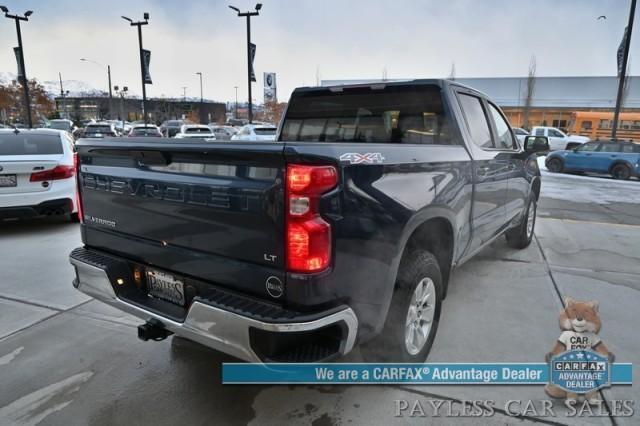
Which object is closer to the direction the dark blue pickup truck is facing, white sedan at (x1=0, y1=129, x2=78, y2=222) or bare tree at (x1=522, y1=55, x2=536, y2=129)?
the bare tree

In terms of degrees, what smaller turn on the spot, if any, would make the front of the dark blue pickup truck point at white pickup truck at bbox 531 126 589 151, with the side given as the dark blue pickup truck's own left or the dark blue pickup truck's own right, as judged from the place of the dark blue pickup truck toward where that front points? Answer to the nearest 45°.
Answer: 0° — it already faces it

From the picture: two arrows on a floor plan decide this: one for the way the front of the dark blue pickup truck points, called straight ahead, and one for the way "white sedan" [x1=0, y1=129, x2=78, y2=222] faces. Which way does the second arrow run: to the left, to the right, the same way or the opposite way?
to the left

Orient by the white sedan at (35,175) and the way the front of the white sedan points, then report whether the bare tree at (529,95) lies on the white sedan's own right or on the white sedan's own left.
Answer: on the white sedan's own right

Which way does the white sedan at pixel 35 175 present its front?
away from the camera

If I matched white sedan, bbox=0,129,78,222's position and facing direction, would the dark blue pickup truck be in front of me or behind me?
behind

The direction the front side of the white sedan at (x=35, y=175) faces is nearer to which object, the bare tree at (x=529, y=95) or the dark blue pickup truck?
the bare tree

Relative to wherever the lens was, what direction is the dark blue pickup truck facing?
facing away from the viewer and to the right of the viewer

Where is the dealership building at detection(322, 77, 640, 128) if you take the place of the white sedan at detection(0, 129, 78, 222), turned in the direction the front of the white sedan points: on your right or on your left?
on your right
